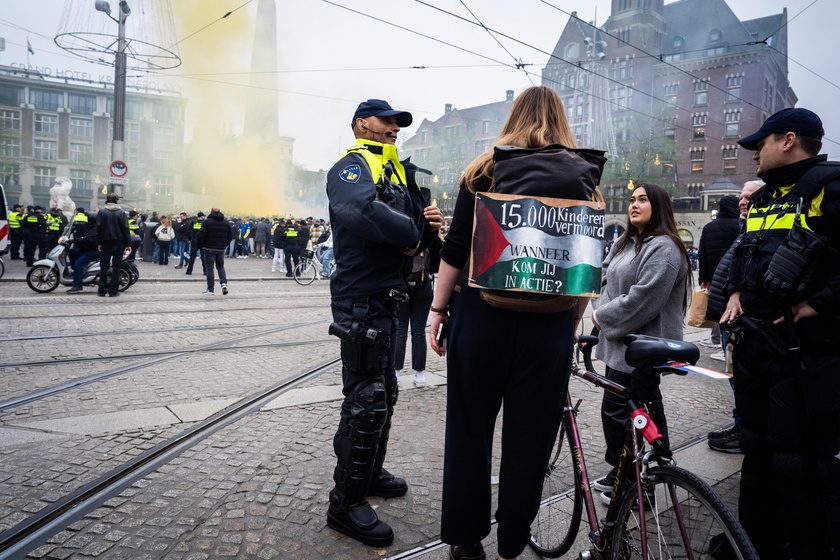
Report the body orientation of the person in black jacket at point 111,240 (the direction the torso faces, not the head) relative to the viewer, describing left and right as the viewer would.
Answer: facing away from the viewer

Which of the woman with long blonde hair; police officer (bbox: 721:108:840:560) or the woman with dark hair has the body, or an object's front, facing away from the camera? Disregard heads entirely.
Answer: the woman with long blonde hair

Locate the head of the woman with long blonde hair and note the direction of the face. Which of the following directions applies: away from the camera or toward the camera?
away from the camera

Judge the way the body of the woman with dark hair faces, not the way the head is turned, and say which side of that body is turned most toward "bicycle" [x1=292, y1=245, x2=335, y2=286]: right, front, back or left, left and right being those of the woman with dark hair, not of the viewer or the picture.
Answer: right

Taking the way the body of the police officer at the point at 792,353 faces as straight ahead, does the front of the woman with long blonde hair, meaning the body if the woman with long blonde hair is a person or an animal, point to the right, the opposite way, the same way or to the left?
to the right

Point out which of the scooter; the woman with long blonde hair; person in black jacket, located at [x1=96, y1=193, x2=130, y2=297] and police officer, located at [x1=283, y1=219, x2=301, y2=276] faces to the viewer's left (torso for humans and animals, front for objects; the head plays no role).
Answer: the scooter

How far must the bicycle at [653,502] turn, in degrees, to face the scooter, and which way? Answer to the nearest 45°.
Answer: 0° — it already faces it

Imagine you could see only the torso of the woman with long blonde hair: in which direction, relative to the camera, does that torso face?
away from the camera

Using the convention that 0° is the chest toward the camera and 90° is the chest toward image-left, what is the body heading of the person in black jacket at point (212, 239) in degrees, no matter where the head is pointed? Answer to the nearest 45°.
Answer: approximately 180°

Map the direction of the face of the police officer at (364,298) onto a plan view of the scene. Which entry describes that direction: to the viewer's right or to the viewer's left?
to the viewer's right
